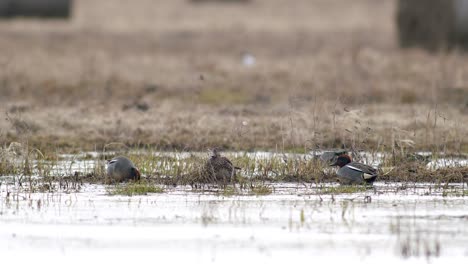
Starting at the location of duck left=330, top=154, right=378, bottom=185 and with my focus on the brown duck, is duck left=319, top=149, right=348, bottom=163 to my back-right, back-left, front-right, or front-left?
front-right

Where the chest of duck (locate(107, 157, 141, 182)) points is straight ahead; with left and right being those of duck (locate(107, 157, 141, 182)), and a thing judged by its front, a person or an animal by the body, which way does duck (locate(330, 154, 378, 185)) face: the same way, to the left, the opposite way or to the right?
the opposite way

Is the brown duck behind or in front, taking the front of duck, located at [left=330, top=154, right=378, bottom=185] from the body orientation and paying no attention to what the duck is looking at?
in front

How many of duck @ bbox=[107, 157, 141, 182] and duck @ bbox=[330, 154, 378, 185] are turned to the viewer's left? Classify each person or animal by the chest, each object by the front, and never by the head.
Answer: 1

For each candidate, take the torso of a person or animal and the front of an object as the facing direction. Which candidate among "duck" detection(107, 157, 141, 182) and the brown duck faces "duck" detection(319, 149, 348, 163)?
"duck" detection(107, 157, 141, 182)

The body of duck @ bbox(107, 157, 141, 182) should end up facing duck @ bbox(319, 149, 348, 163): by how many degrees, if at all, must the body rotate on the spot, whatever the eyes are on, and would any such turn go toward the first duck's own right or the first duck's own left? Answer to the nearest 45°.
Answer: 0° — it already faces it

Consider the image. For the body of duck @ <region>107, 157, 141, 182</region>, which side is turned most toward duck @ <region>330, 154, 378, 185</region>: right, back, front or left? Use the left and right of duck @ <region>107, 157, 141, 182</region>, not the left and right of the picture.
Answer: front

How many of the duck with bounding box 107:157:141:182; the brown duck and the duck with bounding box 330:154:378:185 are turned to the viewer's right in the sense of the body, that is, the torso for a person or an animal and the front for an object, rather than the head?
1

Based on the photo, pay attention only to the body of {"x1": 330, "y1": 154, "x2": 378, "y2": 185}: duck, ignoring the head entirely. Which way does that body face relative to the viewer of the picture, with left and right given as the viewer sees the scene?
facing to the left of the viewer

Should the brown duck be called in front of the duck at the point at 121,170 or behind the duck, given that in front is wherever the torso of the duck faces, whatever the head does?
in front

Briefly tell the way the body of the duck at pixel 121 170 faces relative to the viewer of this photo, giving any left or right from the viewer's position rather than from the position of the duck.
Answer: facing to the right of the viewer

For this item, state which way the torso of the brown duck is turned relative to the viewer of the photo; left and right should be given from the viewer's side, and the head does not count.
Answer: facing the viewer and to the left of the viewer

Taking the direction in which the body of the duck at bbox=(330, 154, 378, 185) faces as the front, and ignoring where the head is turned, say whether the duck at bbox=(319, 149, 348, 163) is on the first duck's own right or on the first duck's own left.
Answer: on the first duck's own right

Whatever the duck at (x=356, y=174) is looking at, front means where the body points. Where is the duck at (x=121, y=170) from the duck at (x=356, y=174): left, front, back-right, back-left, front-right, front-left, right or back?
front
